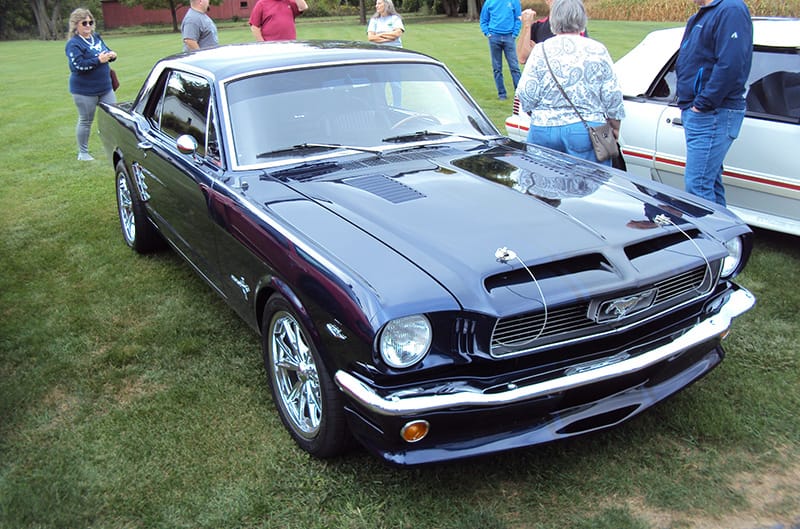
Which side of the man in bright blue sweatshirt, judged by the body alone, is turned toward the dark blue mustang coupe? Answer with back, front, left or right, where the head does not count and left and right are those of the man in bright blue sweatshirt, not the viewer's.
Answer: front

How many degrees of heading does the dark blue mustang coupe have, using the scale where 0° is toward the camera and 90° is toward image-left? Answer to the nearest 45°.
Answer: approximately 315°

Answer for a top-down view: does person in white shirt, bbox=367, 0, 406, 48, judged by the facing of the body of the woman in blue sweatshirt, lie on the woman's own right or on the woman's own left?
on the woman's own left

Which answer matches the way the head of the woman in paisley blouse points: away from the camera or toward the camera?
away from the camera

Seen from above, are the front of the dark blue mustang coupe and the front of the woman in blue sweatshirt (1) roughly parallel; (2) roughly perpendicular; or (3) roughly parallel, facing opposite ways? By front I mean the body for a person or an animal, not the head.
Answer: roughly parallel

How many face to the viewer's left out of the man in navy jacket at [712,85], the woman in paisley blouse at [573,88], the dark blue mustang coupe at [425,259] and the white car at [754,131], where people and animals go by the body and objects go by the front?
1

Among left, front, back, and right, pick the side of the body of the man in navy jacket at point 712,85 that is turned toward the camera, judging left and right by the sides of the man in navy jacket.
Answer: left

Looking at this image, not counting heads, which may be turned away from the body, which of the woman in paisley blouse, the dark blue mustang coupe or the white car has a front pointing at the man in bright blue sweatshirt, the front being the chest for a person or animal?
the woman in paisley blouse

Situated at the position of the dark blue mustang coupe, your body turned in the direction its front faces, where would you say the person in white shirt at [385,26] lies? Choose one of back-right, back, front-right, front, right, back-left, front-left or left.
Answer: back-left

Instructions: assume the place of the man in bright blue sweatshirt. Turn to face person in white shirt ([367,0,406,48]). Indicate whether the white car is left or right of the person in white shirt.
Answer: left

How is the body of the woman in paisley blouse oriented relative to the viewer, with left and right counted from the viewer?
facing away from the viewer

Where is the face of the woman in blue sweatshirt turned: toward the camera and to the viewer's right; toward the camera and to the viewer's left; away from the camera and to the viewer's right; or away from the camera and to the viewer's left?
toward the camera and to the viewer's right

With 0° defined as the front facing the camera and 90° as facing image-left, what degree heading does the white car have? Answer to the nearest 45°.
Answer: approximately 315°

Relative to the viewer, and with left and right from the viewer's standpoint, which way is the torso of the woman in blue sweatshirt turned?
facing the viewer and to the right of the viewer

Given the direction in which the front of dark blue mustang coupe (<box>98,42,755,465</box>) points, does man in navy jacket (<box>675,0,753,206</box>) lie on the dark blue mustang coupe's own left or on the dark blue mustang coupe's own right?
on the dark blue mustang coupe's own left
